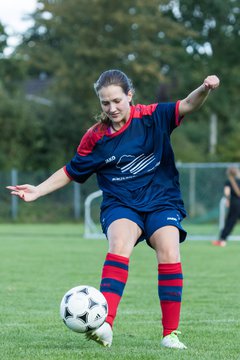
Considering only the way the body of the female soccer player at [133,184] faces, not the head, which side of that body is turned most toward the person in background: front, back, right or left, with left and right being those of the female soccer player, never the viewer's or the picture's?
back

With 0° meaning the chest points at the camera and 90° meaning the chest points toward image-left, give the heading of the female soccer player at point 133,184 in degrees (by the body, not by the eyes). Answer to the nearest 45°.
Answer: approximately 0°
